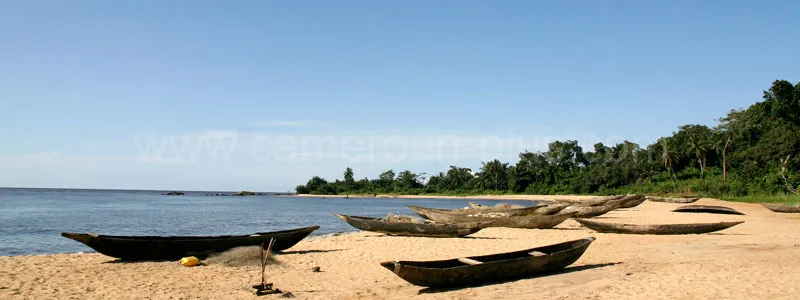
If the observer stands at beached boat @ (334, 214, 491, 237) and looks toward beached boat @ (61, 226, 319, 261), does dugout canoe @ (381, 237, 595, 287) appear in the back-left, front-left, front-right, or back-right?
front-left

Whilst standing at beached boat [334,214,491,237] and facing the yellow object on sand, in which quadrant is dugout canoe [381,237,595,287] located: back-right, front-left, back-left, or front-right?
front-left
